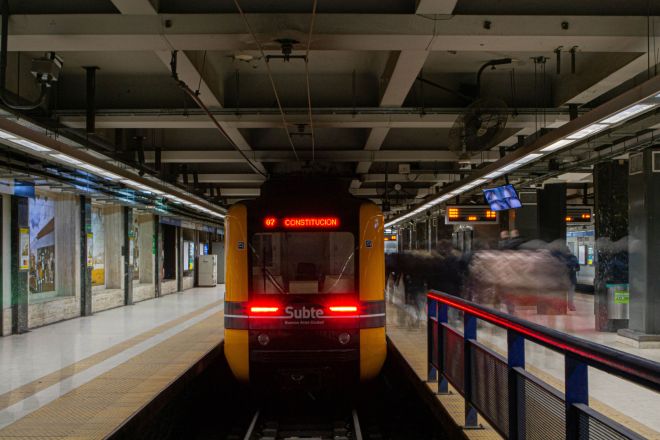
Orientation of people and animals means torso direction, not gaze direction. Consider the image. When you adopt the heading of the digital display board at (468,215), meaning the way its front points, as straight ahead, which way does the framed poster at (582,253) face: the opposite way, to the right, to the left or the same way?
the same way

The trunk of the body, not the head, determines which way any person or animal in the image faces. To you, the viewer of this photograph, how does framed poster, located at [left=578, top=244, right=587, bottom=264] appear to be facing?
facing the viewer

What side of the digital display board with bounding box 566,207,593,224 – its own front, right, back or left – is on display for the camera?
front

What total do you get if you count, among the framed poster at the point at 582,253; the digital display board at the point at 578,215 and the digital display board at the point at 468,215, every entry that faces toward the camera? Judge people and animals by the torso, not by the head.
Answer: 3

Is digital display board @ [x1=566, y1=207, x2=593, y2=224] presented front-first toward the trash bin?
yes

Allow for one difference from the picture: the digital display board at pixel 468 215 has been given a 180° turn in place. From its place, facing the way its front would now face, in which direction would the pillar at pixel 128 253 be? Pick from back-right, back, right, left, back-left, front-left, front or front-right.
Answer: left

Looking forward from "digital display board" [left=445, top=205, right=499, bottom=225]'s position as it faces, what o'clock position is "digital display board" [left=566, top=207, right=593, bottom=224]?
"digital display board" [left=566, top=207, right=593, bottom=224] is roughly at 8 o'clock from "digital display board" [left=445, top=205, right=499, bottom=225].

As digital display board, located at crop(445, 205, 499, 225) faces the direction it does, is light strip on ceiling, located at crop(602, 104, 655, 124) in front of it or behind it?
in front

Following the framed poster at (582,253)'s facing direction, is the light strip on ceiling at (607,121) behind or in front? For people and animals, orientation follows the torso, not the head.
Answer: in front

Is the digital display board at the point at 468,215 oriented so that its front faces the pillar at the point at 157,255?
no

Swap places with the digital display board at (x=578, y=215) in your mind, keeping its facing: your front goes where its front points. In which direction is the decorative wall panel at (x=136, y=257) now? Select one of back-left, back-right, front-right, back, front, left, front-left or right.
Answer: right

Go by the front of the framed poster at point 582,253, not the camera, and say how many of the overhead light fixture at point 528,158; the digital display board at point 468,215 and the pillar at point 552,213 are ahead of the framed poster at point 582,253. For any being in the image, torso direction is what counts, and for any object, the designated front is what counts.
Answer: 3
